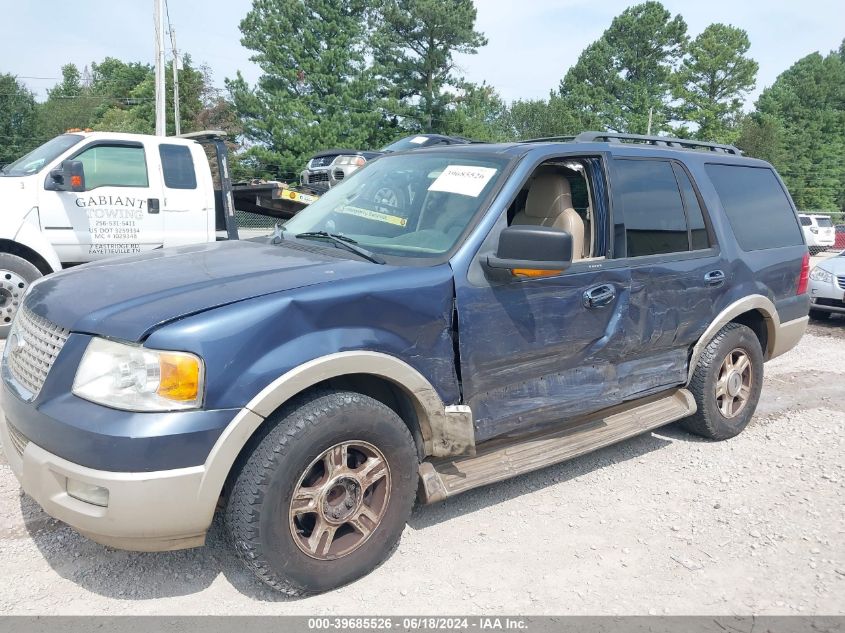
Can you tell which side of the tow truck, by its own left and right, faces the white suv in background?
back

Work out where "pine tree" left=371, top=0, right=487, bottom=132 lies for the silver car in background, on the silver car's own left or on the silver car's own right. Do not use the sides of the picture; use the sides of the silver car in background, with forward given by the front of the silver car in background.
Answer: on the silver car's own right

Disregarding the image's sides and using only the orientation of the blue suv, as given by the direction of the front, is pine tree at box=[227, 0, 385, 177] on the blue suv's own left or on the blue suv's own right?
on the blue suv's own right

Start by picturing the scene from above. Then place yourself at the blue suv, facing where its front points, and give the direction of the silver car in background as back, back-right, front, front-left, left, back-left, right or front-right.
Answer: back

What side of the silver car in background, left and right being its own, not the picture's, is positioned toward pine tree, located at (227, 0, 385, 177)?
right

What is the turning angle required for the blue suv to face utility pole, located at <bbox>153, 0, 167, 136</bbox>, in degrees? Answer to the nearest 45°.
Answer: approximately 135° to its right

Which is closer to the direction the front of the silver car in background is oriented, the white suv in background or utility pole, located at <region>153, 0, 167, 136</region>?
the utility pole

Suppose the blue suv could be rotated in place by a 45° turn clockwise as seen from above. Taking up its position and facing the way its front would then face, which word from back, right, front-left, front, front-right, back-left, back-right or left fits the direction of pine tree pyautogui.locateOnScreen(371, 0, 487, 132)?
right

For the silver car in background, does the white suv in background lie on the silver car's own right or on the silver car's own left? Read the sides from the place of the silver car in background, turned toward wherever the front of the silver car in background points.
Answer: on the silver car's own right

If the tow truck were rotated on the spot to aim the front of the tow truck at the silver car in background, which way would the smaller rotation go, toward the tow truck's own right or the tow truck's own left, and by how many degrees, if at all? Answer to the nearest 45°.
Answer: approximately 135° to the tow truck's own left

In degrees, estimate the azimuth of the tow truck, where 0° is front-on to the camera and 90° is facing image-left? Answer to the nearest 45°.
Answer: approximately 45°

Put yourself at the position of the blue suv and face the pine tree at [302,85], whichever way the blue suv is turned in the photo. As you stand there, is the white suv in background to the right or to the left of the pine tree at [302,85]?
right
